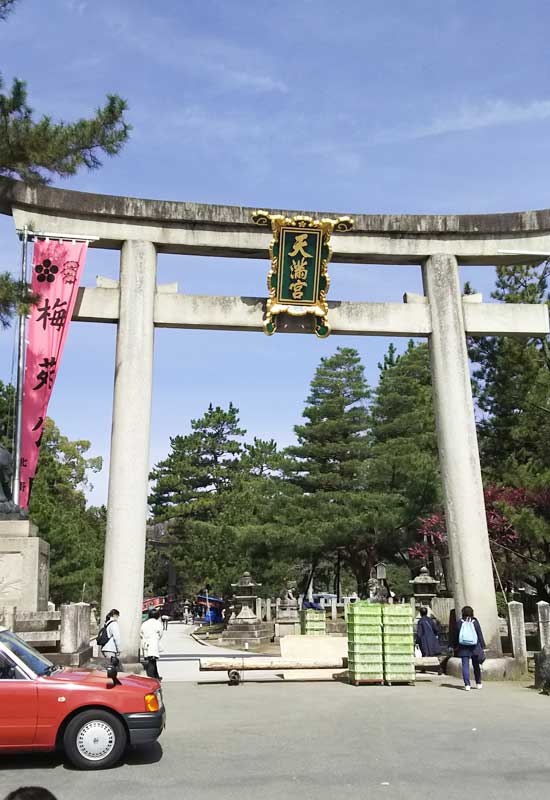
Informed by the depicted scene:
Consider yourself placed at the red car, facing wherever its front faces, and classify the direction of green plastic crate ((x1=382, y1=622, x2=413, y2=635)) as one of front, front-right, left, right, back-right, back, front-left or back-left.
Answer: front-left

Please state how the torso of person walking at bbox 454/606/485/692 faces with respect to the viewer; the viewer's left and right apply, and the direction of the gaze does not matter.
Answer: facing away from the viewer

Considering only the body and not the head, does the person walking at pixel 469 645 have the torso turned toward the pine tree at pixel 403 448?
yes

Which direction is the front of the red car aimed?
to the viewer's right

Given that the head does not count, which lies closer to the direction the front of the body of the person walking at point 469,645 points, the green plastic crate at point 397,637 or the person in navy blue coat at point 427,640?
the person in navy blue coat

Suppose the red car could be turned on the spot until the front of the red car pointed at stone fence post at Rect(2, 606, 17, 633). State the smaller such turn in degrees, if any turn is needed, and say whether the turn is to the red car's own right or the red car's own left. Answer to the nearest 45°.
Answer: approximately 90° to the red car's own left

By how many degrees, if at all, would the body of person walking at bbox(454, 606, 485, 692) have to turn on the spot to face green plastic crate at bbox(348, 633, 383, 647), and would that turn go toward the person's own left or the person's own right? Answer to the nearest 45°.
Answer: approximately 90° to the person's own left

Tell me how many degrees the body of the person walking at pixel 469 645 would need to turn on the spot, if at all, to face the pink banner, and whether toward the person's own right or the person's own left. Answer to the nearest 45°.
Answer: approximately 90° to the person's own left

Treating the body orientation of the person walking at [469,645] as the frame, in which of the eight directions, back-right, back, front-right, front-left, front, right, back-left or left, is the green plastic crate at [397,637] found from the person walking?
left
